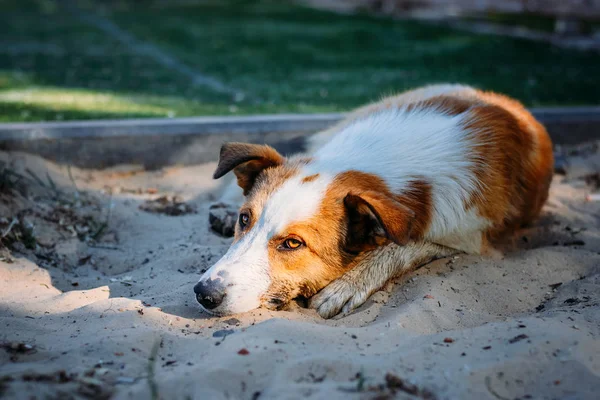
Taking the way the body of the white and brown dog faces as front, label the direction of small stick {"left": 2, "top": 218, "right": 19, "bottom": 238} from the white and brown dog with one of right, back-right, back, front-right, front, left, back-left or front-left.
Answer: front-right

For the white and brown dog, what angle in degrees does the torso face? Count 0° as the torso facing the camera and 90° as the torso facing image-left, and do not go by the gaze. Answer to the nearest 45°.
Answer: approximately 45°
